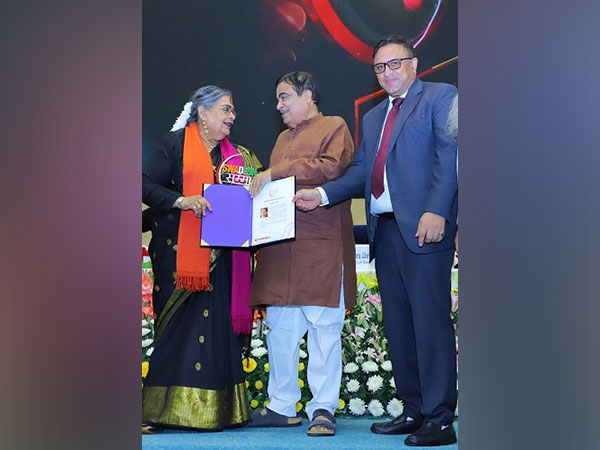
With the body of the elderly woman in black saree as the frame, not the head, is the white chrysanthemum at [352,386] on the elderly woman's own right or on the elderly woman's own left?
on the elderly woman's own left

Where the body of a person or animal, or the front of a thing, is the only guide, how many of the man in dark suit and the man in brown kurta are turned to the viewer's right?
0

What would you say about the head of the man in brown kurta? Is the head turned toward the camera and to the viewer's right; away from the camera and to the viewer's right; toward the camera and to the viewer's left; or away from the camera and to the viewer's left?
toward the camera and to the viewer's left

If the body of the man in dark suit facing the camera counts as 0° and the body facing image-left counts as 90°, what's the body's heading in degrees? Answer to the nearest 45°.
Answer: approximately 45°

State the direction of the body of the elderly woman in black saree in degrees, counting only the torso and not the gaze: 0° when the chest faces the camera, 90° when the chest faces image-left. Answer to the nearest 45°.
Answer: approximately 315°

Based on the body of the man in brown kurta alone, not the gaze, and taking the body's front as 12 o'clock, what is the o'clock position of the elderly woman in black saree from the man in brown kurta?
The elderly woman in black saree is roughly at 2 o'clock from the man in brown kurta.

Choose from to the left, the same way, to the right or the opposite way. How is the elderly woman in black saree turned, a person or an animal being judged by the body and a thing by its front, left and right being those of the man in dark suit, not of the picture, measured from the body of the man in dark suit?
to the left

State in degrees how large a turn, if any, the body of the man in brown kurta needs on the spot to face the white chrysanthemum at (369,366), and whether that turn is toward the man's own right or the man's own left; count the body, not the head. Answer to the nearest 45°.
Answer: approximately 180°

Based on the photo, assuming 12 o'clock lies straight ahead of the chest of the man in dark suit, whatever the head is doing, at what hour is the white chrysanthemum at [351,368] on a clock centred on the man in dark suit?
The white chrysanthemum is roughly at 4 o'clock from the man in dark suit.

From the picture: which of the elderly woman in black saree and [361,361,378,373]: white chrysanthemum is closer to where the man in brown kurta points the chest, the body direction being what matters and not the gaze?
the elderly woman in black saree

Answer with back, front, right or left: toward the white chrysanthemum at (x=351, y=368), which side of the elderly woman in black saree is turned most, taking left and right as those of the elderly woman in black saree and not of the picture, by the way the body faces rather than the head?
left
